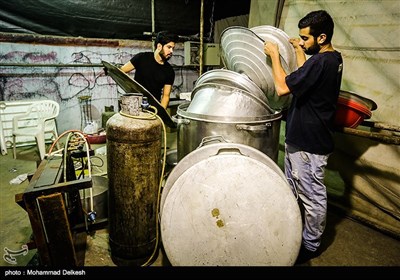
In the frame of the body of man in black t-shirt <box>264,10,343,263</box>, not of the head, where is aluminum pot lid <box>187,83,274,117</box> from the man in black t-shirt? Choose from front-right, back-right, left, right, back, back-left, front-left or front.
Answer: front

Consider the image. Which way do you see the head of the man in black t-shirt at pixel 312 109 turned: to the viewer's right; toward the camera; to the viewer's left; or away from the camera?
to the viewer's left

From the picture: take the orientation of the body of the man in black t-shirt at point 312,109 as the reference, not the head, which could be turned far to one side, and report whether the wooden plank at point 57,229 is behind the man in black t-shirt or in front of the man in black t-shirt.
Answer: in front

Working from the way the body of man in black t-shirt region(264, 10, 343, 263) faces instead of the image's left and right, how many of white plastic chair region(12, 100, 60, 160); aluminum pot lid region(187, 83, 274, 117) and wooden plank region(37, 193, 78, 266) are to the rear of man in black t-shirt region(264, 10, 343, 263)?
0

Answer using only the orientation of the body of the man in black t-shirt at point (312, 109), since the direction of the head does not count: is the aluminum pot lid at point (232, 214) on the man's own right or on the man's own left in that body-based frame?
on the man's own left

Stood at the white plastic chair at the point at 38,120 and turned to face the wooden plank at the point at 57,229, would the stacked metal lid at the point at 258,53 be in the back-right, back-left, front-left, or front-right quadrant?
front-left

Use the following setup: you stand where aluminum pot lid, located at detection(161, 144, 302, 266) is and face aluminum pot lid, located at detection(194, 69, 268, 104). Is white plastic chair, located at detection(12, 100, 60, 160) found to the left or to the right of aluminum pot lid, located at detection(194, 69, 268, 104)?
left

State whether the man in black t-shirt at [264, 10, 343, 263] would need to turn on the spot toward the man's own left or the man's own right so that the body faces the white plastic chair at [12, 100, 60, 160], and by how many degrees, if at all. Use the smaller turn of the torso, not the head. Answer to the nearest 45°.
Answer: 0° — they already face it

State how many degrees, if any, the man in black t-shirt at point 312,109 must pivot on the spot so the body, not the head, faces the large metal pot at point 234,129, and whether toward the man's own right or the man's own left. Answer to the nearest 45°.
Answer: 0° — they already face it

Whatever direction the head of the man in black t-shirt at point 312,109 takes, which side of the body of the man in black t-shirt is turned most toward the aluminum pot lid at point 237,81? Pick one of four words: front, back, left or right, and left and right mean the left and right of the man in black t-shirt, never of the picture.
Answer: front

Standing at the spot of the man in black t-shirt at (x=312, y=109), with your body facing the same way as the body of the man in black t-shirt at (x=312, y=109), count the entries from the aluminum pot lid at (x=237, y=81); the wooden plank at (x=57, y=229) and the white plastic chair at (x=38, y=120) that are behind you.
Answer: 0

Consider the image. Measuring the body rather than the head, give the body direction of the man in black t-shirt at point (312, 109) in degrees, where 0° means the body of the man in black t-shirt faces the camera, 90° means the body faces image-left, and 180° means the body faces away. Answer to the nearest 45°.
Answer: approximately 90°
